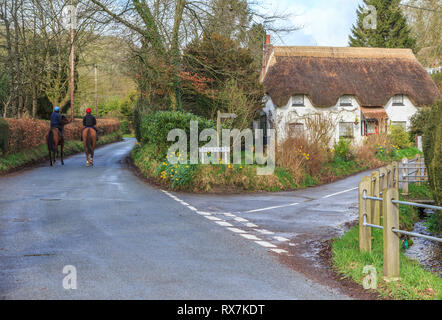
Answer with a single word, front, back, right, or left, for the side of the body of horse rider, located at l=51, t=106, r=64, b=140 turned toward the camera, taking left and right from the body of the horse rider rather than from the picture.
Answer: back

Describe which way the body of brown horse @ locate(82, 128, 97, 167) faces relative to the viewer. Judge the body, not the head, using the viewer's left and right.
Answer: facing away from the viewer

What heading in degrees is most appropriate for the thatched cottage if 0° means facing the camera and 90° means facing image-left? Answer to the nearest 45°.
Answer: approximately 0°

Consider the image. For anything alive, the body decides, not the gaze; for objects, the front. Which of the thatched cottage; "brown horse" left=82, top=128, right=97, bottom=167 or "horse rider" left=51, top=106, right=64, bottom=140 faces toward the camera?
the thatched cottage

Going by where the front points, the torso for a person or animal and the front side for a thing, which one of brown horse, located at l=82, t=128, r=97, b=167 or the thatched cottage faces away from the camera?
the brown horse

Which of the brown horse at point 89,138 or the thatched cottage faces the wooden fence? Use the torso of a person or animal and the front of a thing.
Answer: the thatched cottage

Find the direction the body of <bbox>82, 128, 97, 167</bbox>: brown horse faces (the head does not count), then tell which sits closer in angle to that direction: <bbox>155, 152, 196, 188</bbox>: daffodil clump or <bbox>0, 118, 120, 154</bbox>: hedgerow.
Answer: the hedgerow

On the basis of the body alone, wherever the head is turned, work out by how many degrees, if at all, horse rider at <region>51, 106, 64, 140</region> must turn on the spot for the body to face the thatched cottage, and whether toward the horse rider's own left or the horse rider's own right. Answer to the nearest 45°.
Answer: approximately 45° to the horse rider's own right

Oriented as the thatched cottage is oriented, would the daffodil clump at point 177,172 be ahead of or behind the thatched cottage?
ahead

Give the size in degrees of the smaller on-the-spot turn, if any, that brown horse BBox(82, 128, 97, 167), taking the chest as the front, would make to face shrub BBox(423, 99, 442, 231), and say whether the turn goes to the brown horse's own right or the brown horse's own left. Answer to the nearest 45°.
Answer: approximately 135° to the brown horse's own right
